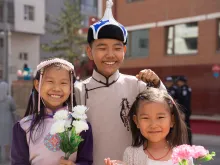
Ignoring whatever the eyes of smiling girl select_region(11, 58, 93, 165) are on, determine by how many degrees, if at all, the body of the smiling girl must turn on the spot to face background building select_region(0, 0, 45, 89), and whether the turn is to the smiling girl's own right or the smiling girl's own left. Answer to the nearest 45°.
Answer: approximately 180°

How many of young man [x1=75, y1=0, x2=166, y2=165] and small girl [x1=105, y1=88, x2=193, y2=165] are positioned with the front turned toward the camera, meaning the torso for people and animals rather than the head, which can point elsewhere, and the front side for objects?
2

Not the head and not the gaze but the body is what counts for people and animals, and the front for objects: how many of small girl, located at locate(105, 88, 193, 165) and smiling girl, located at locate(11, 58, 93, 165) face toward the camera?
2

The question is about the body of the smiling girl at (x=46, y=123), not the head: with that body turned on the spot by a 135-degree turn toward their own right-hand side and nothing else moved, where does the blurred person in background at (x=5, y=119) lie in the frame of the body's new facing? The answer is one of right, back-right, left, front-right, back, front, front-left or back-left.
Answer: front-right

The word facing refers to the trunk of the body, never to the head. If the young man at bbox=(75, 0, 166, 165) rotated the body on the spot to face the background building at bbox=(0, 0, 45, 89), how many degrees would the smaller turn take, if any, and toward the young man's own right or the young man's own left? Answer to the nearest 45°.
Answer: approximately 180°

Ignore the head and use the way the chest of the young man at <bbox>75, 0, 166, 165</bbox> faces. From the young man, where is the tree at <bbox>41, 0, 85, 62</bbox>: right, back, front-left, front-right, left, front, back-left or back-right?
back

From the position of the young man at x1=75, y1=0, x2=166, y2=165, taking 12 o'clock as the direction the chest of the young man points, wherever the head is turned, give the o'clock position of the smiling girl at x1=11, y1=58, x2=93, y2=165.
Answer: The smiling girl is roughly at 2 o'clock from the young man.

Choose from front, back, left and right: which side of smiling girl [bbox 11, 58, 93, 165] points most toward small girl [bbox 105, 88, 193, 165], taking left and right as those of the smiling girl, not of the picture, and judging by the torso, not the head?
left
